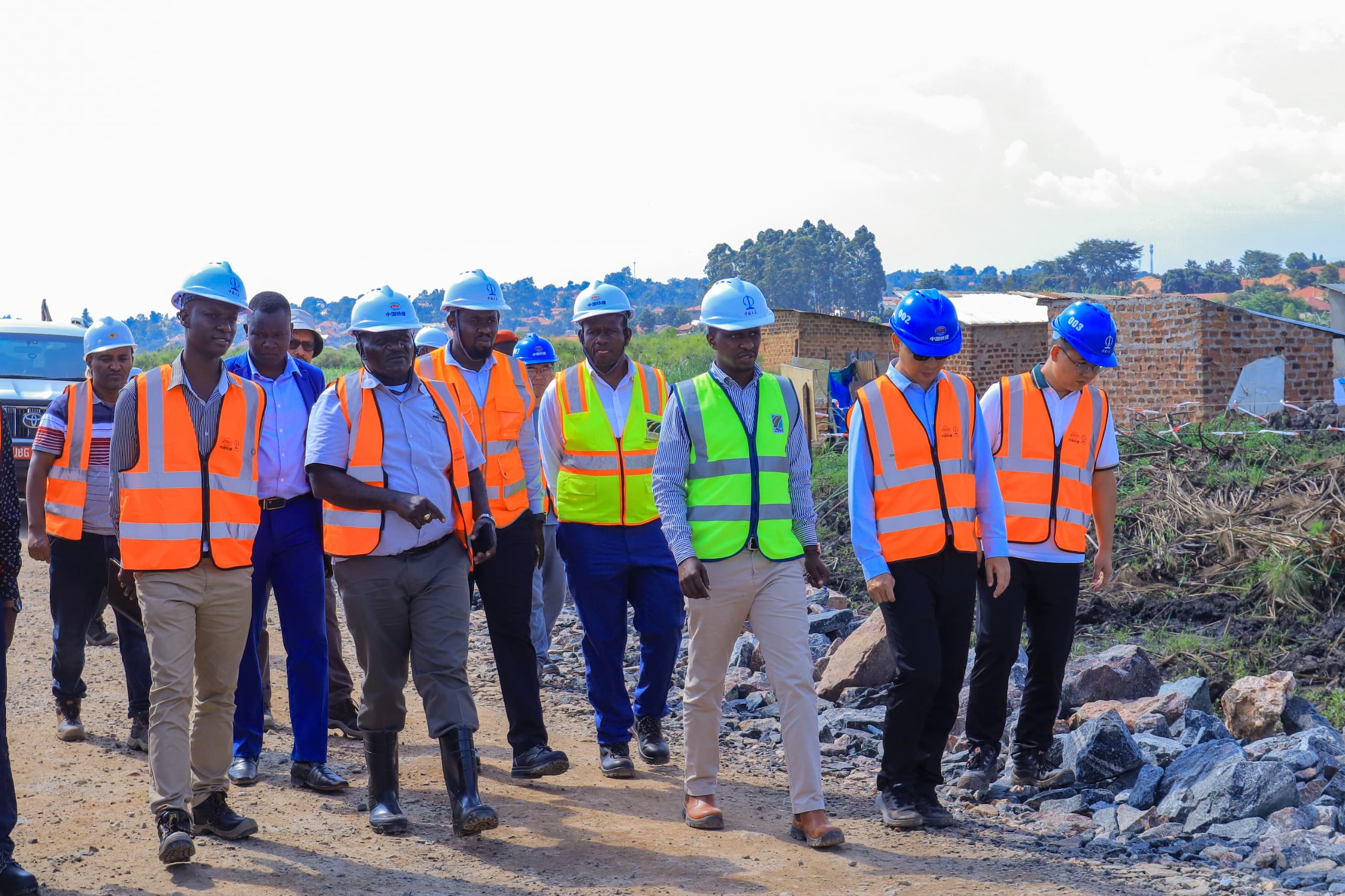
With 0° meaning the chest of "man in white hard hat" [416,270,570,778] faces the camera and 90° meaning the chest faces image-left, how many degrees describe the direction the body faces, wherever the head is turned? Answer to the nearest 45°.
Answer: approximately 315°

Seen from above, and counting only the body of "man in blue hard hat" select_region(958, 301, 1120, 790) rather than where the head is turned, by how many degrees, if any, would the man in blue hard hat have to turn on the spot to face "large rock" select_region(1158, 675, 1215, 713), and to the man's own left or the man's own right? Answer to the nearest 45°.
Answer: approximately 90° to the man's own left

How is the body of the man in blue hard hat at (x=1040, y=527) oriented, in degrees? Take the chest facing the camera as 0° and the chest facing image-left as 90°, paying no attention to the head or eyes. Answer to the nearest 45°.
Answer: approximately 315°

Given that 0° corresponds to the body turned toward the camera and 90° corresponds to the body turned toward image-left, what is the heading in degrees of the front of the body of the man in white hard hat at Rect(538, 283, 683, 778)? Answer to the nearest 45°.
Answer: approximately 0°

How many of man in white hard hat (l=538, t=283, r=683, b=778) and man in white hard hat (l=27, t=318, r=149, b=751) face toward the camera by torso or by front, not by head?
2

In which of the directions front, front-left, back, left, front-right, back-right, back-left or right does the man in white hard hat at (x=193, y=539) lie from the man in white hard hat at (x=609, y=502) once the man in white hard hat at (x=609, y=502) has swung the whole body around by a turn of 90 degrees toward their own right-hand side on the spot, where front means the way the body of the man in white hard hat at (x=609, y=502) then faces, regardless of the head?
front-left

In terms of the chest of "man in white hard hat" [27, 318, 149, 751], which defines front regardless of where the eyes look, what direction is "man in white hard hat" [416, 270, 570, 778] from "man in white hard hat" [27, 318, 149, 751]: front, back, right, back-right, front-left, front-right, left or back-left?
front-left

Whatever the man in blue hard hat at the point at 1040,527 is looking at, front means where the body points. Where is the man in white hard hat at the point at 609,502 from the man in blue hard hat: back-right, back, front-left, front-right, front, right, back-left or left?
back-right

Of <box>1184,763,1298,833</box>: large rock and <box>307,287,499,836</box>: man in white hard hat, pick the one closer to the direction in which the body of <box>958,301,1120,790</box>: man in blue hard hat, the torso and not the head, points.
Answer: the large rock
